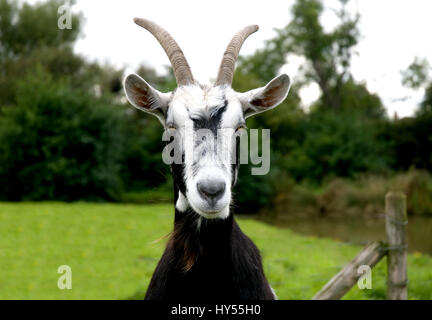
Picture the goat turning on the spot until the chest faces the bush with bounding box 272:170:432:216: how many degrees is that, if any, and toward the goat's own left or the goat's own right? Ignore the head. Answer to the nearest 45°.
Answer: approximately 180°

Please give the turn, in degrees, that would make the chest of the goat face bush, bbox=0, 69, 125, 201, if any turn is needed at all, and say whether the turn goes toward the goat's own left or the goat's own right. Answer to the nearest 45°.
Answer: approximately 180°

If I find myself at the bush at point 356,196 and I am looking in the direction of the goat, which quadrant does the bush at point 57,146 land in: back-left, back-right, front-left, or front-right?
front-right

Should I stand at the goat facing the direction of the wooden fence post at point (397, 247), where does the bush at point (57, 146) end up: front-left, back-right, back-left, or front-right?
front-left

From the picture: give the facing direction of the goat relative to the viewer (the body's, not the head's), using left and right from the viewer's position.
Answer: facing the viewer

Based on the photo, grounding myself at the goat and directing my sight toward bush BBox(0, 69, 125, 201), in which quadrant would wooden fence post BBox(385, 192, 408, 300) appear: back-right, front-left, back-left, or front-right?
front-right

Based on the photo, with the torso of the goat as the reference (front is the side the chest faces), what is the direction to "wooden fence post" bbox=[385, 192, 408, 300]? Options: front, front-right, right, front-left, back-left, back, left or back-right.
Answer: back-left

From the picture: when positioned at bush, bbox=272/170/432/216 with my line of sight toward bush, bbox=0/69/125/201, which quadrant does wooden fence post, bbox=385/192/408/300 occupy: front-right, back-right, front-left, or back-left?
front-left
